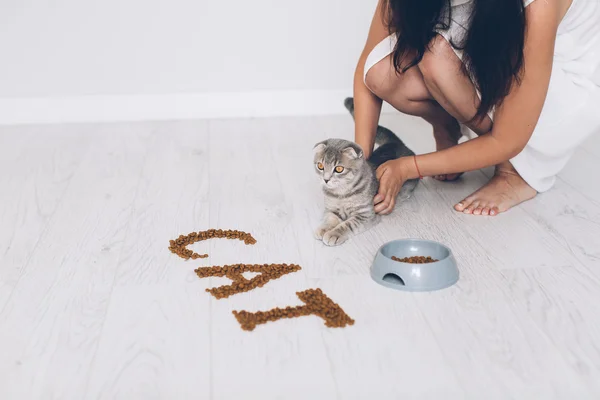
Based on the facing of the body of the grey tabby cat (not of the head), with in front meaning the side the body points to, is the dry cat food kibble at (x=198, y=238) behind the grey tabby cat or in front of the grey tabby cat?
in front

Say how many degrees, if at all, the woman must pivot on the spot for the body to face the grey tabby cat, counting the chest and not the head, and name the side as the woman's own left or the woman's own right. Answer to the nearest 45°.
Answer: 0° — they already face it

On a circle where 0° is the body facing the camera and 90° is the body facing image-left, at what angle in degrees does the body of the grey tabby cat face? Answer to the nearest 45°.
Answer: approximately 45°

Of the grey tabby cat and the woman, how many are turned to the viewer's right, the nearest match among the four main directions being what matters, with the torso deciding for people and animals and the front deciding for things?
0

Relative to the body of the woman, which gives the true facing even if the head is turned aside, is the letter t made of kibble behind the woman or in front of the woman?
in front

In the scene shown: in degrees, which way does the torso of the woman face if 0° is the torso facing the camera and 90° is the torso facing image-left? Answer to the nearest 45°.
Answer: approximately 45°
